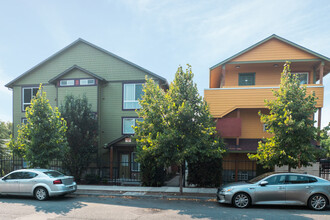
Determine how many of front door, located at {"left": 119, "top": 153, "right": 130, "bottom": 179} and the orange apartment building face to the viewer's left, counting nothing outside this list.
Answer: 0

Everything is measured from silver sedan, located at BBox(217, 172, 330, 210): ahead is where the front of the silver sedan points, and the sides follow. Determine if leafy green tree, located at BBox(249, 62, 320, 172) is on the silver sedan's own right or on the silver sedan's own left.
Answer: on the silver sedan's own right

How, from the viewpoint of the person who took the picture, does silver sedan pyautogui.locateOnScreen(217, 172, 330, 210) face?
facing to the left of the viewer

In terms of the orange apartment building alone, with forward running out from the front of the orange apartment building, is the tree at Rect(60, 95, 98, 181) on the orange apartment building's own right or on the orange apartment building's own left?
on the orange apartment building's own right
